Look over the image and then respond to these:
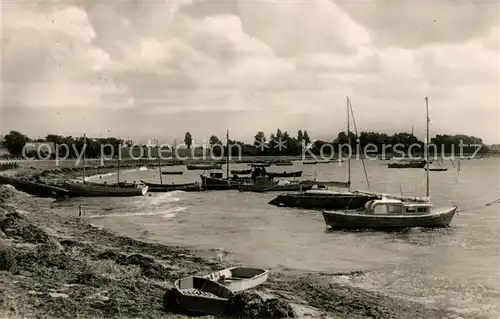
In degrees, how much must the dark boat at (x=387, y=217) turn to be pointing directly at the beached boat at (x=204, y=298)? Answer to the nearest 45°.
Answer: approximately 90° to its right

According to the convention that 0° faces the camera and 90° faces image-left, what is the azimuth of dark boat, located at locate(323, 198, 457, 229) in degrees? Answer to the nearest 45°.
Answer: approximately 270°

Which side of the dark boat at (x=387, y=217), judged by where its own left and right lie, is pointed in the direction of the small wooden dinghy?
right
